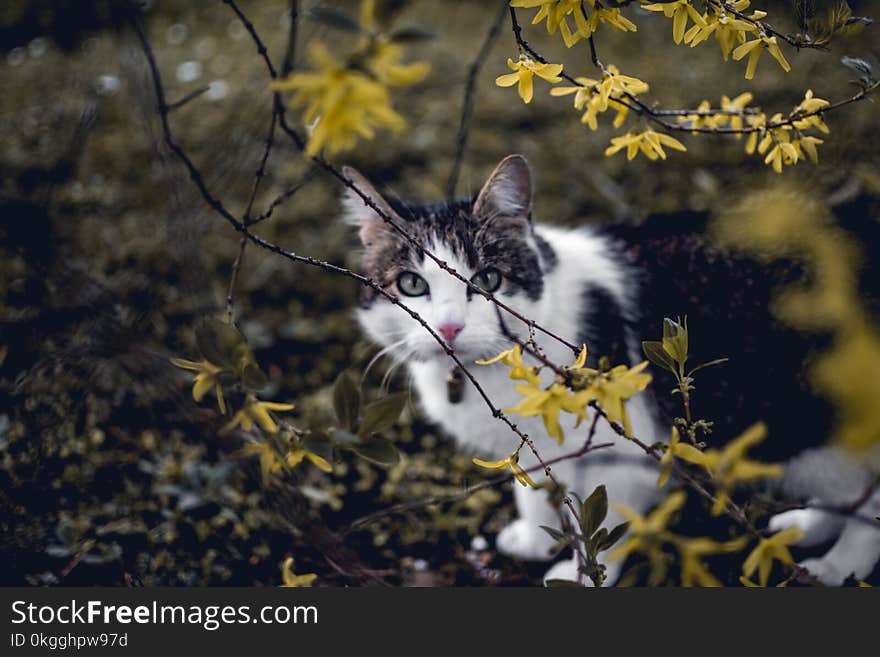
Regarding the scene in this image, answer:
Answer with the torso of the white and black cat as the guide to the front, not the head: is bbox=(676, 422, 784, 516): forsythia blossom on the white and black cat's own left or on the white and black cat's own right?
on the white and black cat's own left

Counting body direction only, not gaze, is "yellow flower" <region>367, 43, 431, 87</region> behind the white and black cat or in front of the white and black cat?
in front

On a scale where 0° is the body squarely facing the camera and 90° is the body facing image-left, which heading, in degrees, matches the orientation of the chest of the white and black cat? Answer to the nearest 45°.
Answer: approximately 45°
